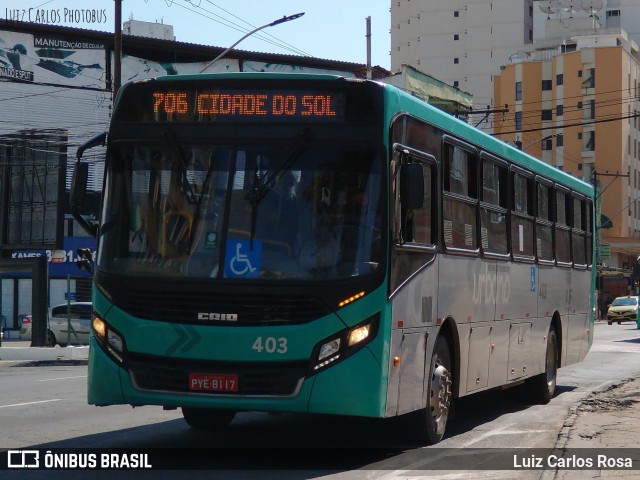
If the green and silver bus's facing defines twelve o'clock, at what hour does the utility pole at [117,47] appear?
The utility pole is roughly at 4 o'clock from the green and silver bus.

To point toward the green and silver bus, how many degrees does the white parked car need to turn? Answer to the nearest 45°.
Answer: approximately 90° to its right

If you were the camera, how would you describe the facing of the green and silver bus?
facing the viewer and to the left of the viewer

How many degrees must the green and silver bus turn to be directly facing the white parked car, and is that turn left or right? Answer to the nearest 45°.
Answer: approximately 135° to its right
